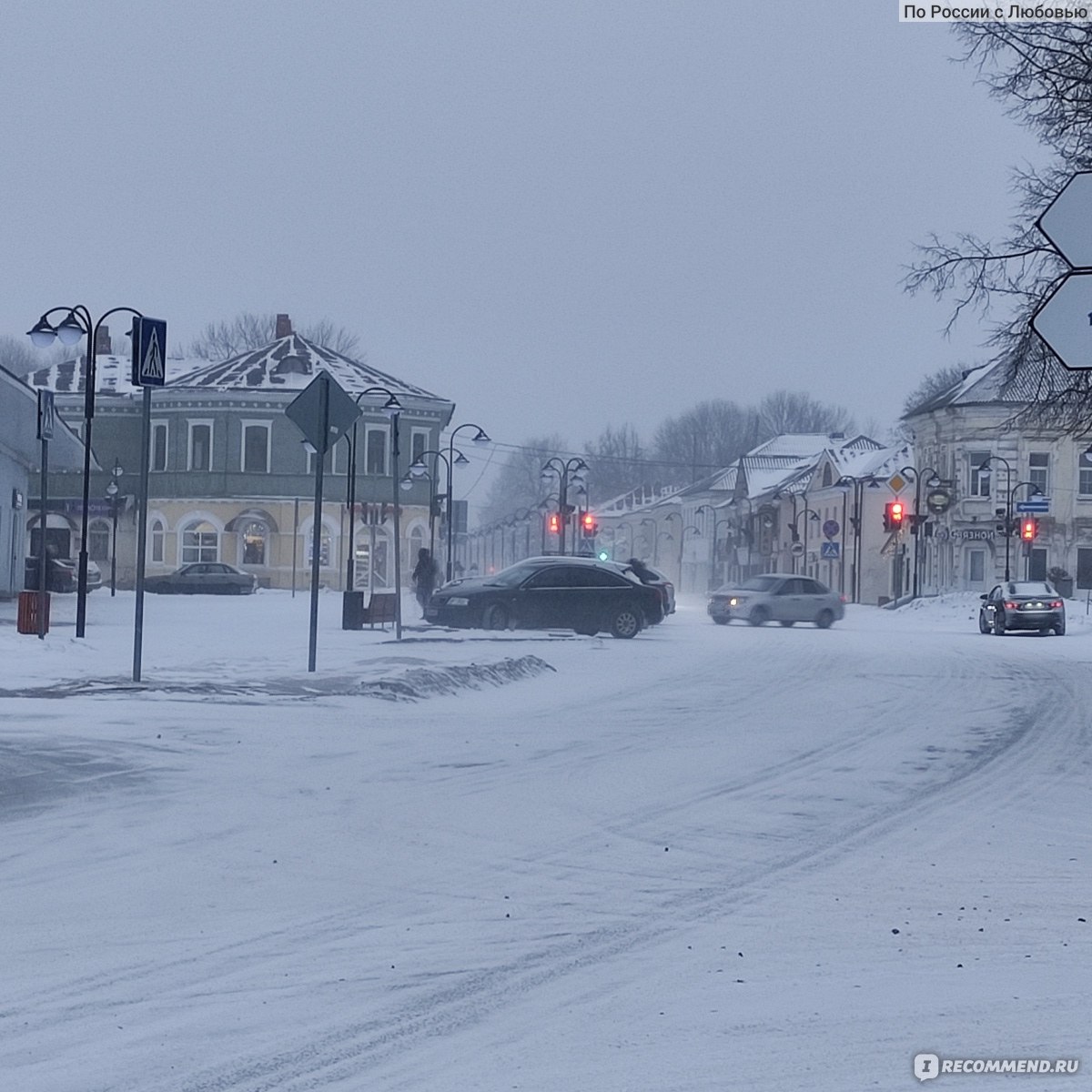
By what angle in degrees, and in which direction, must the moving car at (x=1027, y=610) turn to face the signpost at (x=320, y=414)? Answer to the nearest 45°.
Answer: approximately 135° to its left

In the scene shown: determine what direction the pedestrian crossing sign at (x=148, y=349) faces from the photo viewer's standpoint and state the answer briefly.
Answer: facing the viewer and to the right of the viewer

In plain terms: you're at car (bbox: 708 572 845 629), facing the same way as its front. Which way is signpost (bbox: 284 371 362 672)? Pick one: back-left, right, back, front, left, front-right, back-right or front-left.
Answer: front-left

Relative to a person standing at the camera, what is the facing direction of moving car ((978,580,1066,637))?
facing away from the viewer and to the left of the viewer

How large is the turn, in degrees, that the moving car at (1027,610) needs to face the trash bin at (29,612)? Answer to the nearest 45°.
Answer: approximately 90° to its left

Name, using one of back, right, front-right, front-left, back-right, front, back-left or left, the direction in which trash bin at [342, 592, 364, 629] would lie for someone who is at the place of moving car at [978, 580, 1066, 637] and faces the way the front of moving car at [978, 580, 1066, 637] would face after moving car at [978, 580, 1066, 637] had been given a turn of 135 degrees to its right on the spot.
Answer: back-right

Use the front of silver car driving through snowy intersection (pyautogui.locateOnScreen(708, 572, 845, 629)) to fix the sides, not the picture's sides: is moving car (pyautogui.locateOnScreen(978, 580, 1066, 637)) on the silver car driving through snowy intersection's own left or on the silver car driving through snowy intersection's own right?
on the silver car driving through snowy intersection's own left

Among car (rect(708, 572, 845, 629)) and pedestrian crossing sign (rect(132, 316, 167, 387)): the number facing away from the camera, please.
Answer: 0

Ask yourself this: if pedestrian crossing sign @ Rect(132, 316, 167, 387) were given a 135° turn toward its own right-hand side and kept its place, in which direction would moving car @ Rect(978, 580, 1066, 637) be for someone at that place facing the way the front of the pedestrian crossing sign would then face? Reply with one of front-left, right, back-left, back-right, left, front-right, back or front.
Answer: back-right

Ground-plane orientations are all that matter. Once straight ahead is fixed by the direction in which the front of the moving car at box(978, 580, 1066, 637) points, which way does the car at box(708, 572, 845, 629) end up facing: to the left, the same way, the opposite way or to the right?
to the left

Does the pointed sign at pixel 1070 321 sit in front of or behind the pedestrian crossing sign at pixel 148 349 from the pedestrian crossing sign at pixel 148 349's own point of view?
in front

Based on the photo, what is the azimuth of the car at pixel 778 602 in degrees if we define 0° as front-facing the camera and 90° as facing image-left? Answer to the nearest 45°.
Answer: approximately 45°

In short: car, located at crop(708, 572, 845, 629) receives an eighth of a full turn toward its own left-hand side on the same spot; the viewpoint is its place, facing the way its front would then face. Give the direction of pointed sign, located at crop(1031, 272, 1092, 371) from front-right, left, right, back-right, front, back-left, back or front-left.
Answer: front

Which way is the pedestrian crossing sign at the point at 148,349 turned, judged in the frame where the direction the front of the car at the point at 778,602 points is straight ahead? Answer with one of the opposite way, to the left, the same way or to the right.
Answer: to the left
